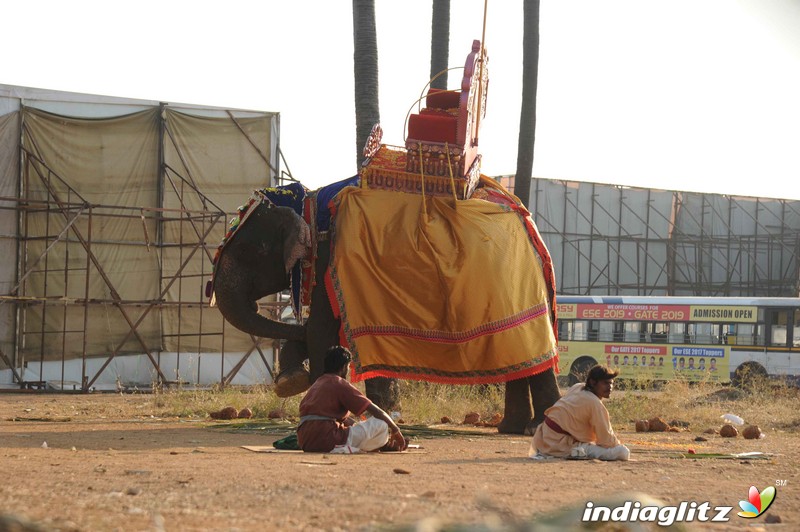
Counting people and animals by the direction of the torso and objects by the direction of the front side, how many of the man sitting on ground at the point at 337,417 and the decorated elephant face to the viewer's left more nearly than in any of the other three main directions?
1

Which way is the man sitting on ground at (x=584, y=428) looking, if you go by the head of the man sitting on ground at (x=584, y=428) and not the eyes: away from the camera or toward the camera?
toward the camera

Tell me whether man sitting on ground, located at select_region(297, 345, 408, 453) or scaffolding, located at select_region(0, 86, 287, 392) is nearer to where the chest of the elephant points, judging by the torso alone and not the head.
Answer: the scaffolding

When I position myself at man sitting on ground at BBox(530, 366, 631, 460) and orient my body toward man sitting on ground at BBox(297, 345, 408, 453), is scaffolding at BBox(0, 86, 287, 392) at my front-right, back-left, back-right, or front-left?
front-right

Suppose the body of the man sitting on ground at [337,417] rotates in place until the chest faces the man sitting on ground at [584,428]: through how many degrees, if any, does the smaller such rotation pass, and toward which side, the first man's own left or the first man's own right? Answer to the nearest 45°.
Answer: approximately 45° to the first man's own right

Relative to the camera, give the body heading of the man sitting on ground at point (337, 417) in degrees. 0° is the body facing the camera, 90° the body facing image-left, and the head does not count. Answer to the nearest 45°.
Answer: approximately 225°

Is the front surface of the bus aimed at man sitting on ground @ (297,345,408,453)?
no

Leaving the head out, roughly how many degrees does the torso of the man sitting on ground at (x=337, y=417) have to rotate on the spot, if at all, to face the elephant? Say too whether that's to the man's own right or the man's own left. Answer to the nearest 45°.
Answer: approximately 45° to the man's own left

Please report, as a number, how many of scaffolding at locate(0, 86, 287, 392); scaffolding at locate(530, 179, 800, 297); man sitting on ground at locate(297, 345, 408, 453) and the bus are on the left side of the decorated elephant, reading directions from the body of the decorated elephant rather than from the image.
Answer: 1

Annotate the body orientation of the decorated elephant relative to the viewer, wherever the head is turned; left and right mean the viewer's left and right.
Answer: facing to the left of the viewer

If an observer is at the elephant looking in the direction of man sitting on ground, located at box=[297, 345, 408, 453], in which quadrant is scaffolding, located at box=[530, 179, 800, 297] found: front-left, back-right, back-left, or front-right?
back-left
